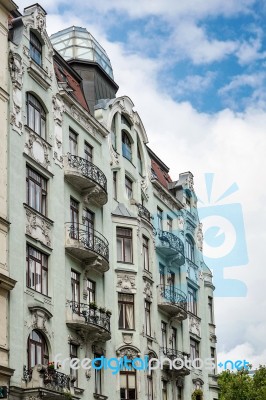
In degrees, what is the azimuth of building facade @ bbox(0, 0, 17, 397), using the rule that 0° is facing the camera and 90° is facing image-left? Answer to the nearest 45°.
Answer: approximately 315°
